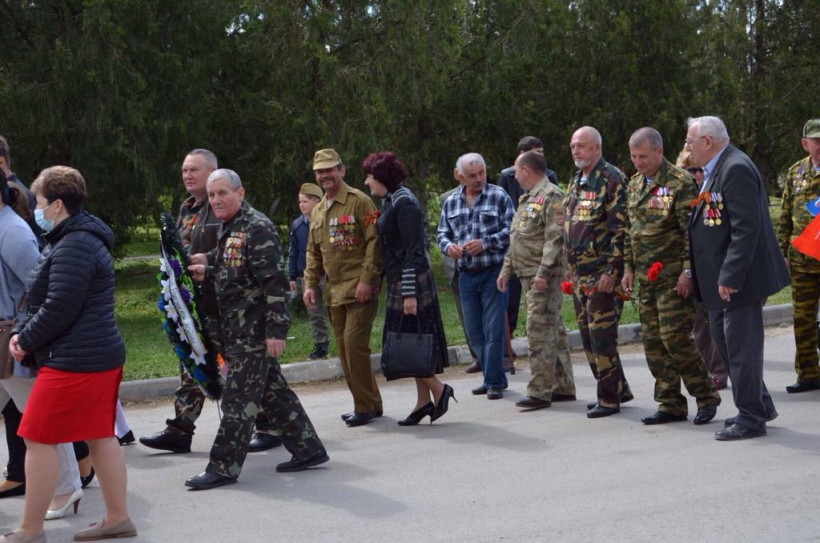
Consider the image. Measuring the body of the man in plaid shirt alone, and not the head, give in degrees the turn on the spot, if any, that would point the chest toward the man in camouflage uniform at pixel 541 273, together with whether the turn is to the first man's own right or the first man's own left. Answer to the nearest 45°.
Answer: approximately 90° to the first man's own left

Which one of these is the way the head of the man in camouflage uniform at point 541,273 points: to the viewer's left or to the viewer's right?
to the viewer's left

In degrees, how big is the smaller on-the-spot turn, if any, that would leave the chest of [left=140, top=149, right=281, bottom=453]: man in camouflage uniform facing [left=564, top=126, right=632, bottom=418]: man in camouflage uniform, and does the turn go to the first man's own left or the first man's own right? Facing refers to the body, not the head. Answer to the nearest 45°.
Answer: approximately 135° to the first man's own left

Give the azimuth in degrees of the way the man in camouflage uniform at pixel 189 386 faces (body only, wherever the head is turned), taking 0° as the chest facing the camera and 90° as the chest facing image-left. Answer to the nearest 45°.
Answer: approximately 45°

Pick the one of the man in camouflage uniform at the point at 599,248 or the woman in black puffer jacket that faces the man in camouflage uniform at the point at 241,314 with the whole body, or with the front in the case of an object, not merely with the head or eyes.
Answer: the man in camouflage uniform at the point at 599,248

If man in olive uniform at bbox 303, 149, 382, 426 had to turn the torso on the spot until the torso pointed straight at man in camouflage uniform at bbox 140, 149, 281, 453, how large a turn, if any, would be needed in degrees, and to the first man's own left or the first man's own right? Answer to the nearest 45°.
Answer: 0° — they already face them

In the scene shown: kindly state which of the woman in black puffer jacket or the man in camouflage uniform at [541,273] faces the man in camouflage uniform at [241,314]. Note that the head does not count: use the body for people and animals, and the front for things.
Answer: the man in camouflage uniform at [541,273]

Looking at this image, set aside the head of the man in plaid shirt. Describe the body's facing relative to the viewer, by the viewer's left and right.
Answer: facing the viewer and to the left of the viewer

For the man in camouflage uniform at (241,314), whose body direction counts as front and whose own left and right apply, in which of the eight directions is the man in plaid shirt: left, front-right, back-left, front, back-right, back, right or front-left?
back

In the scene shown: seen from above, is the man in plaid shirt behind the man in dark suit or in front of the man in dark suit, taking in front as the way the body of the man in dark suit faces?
in front

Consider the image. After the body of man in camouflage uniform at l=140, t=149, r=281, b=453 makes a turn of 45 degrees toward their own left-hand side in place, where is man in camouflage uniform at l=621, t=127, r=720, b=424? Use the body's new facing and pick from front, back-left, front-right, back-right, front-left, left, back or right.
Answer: left
